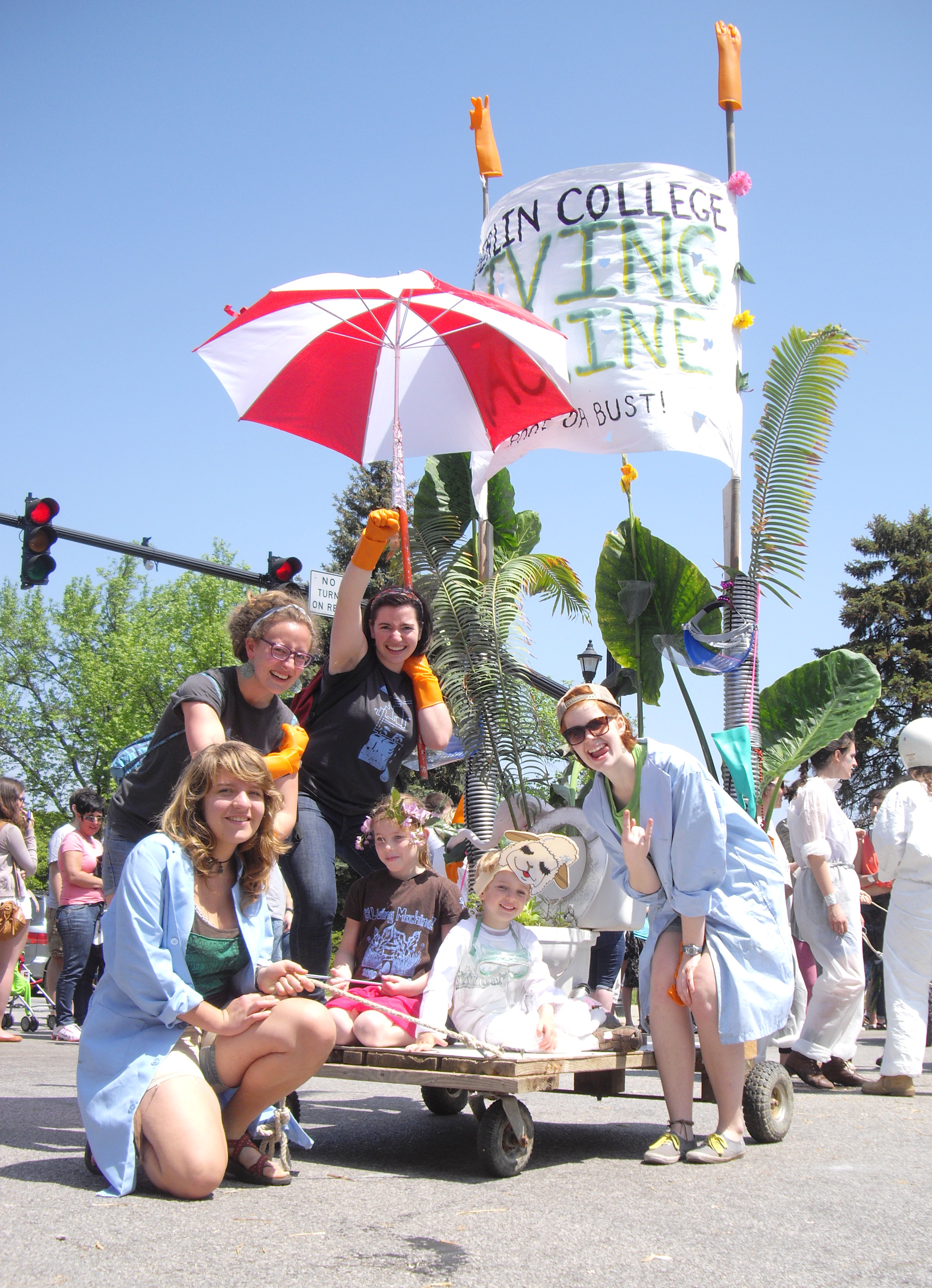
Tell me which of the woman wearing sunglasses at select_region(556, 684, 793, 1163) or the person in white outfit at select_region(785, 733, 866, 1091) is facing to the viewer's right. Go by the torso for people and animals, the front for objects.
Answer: the person in white outfit

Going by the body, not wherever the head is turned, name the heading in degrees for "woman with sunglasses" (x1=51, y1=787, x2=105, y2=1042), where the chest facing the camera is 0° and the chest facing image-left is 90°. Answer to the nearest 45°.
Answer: approximately 315°

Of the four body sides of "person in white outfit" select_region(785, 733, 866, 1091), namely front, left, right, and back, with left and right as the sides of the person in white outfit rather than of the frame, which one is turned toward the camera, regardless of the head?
right
